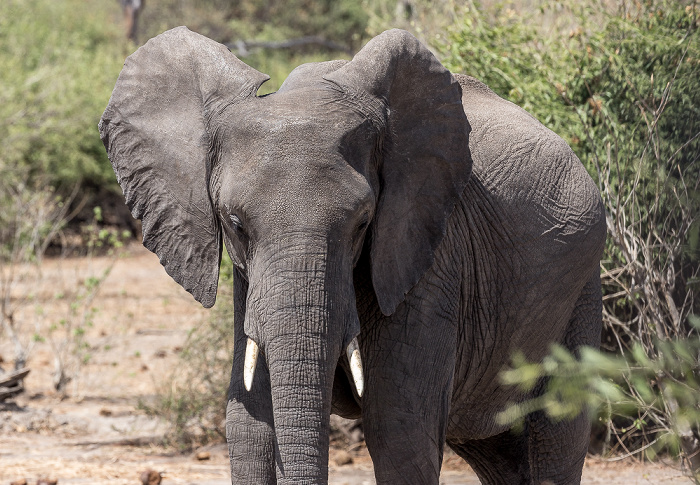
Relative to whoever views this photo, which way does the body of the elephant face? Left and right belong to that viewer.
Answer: facing the viewer and to the left of the viewer

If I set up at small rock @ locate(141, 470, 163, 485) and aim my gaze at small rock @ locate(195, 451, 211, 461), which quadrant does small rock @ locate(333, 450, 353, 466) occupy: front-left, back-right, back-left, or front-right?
front-right

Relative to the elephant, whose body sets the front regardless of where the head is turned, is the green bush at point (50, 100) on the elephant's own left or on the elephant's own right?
on the elephant's own right
